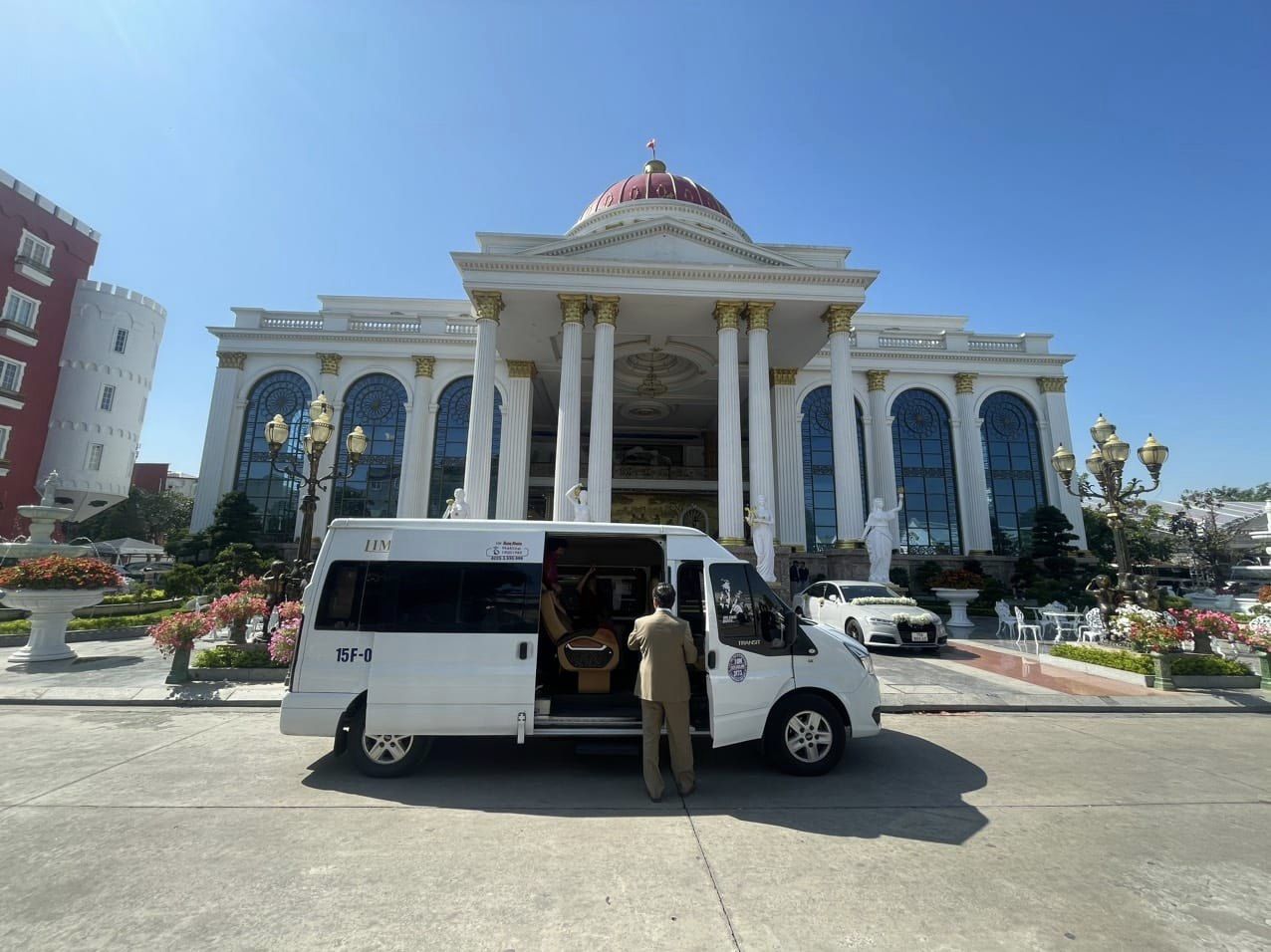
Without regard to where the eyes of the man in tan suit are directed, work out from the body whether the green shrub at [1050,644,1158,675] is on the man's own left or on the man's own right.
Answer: on the man's own right

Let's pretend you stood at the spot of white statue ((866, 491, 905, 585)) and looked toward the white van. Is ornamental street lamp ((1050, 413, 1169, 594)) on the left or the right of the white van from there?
left

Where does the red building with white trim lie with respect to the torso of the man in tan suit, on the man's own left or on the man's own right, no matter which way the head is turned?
on the man's own left

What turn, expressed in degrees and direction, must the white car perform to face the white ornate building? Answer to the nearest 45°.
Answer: approximately 180°

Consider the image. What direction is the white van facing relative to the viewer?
to the viewer's right

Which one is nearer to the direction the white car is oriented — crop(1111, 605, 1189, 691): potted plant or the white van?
the potted plant

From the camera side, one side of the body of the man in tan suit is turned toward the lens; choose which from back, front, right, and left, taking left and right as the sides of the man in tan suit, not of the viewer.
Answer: back

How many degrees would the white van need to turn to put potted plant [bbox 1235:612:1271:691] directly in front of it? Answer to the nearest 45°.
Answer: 0° — it already faces it

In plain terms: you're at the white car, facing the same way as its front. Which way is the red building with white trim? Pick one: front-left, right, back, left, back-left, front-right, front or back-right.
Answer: back-right

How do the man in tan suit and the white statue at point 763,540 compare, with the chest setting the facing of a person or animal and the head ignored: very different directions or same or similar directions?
very different directions

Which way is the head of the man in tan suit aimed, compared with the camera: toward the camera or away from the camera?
away from the camera

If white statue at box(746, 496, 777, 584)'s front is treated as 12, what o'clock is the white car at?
The white car is roughly at 11 o'clock from the white statue.

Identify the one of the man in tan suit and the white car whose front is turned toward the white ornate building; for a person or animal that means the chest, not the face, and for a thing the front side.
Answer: the man in tan suit

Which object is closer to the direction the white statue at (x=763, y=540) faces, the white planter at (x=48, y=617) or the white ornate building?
the white planter

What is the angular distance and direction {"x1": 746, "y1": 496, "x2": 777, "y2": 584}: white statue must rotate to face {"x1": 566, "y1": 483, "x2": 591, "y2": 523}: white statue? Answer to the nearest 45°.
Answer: approximately 90° to its right
